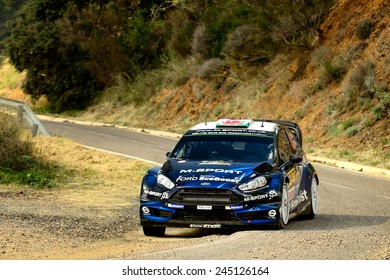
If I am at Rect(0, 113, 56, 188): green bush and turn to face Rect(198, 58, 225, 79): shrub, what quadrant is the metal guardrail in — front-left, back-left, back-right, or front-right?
front-left

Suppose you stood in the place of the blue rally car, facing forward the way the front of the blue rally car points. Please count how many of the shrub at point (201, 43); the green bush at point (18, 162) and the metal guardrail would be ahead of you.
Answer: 0

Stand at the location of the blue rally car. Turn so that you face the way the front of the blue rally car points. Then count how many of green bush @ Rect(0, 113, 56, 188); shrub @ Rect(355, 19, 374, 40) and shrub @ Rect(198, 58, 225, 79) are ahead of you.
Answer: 0

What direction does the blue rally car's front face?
toward the camera

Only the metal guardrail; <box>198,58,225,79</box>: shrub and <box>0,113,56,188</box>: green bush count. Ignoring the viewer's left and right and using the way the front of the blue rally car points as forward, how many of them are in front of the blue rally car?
0

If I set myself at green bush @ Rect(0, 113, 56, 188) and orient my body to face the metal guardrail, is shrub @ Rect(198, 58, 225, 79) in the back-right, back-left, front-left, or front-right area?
front-right

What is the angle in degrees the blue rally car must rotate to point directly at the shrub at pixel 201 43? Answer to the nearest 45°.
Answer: approximately 180°

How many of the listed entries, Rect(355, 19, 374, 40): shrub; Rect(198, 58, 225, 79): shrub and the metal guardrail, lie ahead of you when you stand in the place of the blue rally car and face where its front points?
0

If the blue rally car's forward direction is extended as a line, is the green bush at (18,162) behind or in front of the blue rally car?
behind

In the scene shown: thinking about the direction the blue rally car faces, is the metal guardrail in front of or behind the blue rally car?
behind

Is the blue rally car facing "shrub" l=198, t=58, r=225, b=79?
no

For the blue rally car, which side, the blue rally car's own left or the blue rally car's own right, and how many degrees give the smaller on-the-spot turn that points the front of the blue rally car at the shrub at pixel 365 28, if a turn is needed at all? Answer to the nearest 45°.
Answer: approximately 180°

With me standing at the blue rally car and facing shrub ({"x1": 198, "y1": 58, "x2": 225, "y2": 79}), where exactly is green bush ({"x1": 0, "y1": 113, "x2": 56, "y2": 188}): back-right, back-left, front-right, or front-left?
front-left
